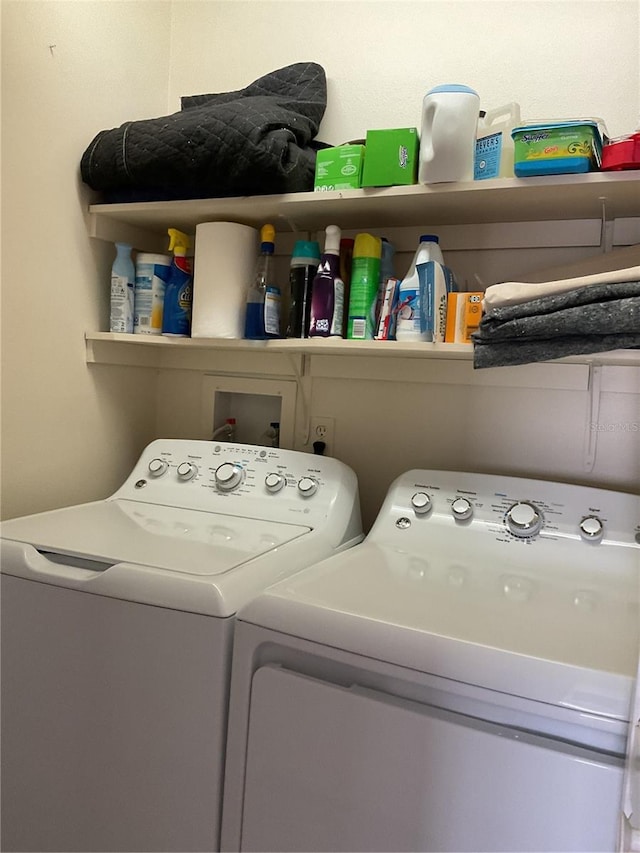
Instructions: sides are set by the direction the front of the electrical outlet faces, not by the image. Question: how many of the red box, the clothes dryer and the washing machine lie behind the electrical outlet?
0

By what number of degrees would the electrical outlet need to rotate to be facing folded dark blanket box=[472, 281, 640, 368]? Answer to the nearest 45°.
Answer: approximately 45° to its left

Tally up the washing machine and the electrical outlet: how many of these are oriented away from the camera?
0

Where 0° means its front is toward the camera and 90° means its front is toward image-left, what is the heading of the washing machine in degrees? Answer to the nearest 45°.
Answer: approximately 45°

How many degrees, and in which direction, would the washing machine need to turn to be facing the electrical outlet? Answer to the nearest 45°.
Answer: approximately 180°

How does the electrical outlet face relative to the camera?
toward the camera

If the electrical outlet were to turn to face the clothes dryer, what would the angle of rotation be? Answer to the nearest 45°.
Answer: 0° — it already faces it
